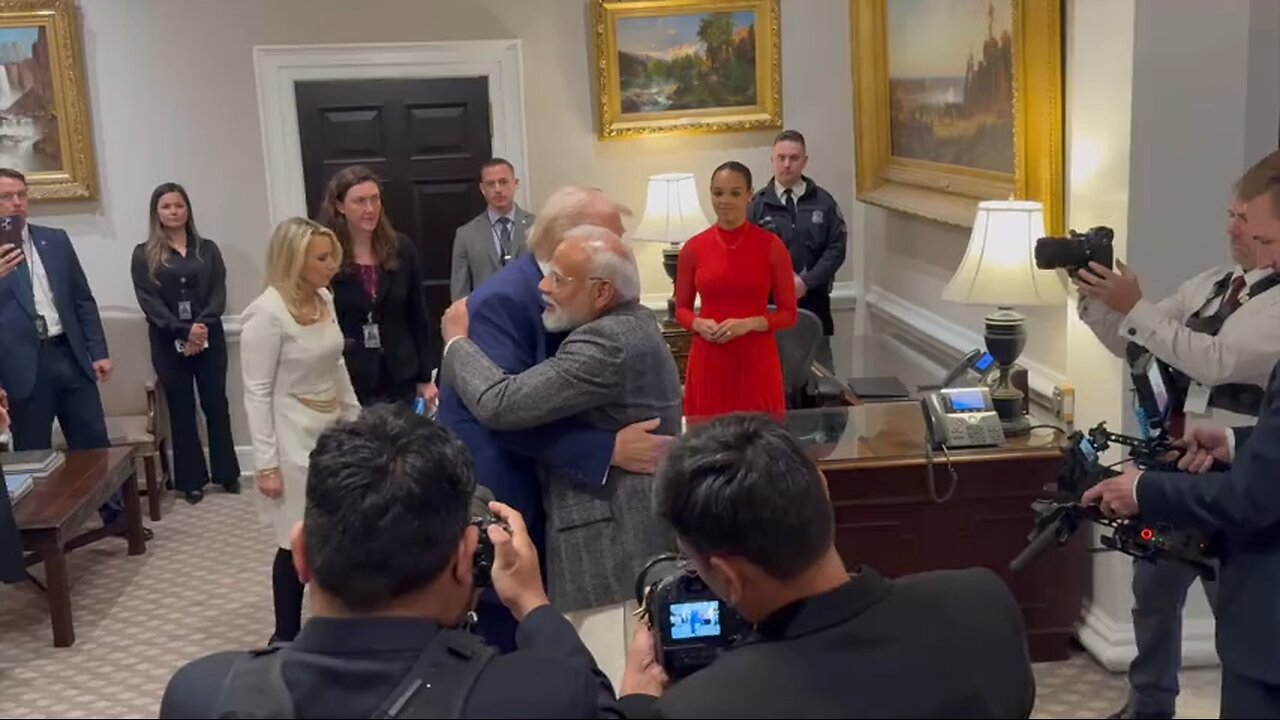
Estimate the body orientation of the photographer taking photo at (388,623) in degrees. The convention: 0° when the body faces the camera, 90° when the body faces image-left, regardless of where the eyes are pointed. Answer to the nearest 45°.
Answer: approximately 180°

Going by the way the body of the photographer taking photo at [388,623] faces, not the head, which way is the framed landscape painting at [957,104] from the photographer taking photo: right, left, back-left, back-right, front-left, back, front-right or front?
front-right

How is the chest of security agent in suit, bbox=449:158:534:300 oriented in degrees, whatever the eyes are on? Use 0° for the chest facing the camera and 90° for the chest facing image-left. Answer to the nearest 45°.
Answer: approximately 0°

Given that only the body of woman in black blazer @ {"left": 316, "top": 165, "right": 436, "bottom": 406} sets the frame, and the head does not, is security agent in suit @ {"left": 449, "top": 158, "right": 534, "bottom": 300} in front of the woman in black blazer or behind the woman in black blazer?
behind

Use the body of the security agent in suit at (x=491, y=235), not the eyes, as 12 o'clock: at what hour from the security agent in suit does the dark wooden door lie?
The dark wooden door is roughly at 5 o'clock from the security agent in suit.

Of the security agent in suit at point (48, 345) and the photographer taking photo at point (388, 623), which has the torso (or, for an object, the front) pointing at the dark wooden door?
the photographer taking photo

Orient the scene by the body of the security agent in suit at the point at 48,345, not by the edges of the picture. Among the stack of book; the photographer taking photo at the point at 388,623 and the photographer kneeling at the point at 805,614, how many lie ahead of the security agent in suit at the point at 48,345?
3

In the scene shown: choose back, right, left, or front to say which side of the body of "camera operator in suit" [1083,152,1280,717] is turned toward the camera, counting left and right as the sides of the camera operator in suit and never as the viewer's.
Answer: left

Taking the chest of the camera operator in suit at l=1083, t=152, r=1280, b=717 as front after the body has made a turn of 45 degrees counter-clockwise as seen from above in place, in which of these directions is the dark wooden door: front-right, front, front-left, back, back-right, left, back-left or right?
right

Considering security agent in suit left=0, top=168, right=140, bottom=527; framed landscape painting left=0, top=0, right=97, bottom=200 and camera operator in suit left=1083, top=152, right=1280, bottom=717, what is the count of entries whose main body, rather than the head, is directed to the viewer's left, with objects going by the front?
1

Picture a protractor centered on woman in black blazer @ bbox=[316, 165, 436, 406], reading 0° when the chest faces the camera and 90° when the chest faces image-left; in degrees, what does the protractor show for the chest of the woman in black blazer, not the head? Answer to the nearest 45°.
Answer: approximately 0°

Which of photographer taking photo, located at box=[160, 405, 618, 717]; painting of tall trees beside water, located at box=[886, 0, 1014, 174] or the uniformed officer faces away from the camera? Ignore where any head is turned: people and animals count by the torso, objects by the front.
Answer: the photographer taking photo

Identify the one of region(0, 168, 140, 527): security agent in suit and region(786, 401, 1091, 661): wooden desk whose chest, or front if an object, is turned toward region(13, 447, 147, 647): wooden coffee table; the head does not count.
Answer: the security agent in suit

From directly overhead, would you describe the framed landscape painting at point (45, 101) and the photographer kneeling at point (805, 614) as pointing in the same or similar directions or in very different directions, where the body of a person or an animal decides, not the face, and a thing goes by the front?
very different directions

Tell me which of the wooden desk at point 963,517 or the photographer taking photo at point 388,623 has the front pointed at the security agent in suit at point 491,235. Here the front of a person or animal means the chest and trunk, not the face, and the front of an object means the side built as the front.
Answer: the photographer taking photo
